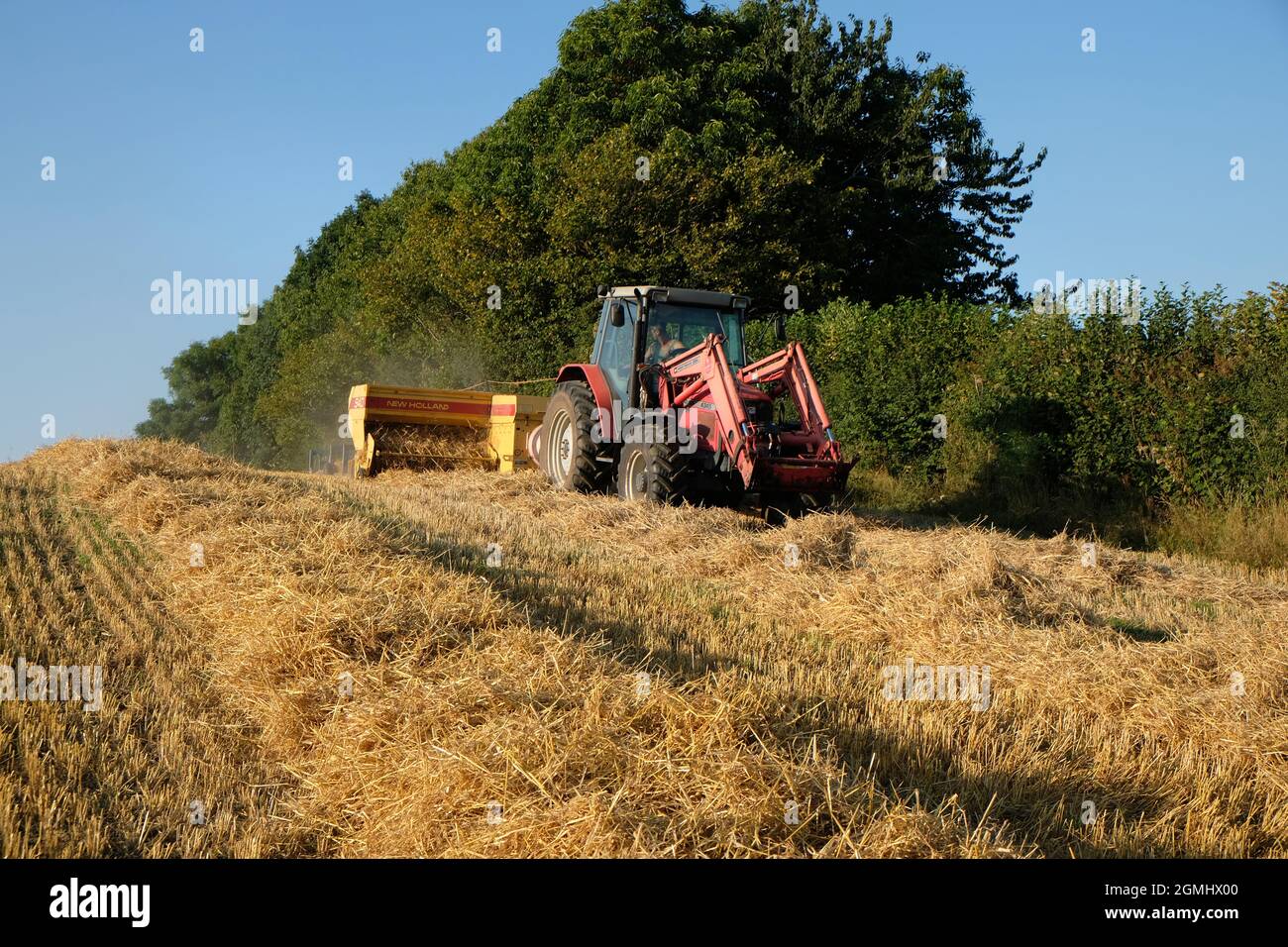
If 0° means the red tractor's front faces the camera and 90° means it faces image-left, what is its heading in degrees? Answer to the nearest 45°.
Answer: approximately 315°

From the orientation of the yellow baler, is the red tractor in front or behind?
in front

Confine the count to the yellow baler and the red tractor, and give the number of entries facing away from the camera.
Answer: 0

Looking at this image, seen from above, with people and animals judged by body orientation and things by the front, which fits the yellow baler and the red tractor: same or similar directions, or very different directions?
same or similar directions

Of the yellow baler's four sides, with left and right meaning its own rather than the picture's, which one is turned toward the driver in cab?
front

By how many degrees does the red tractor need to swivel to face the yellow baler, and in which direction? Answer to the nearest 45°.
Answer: approximately 180°

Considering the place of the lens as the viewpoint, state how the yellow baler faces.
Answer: facing the viewer and to the right of the viewer
